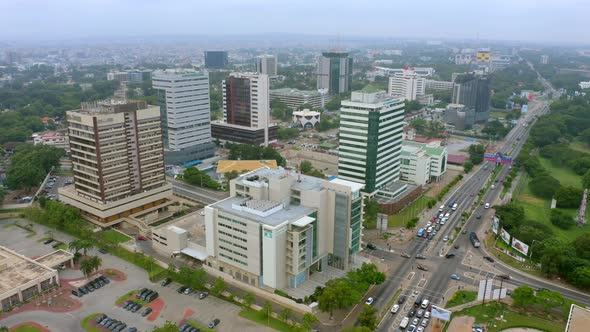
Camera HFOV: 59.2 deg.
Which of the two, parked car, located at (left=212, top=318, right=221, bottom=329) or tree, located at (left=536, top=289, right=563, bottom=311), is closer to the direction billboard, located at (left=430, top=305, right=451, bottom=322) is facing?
the parked car

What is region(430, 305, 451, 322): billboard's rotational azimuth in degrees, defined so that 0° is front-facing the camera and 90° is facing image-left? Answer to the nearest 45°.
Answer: approximately 45°
